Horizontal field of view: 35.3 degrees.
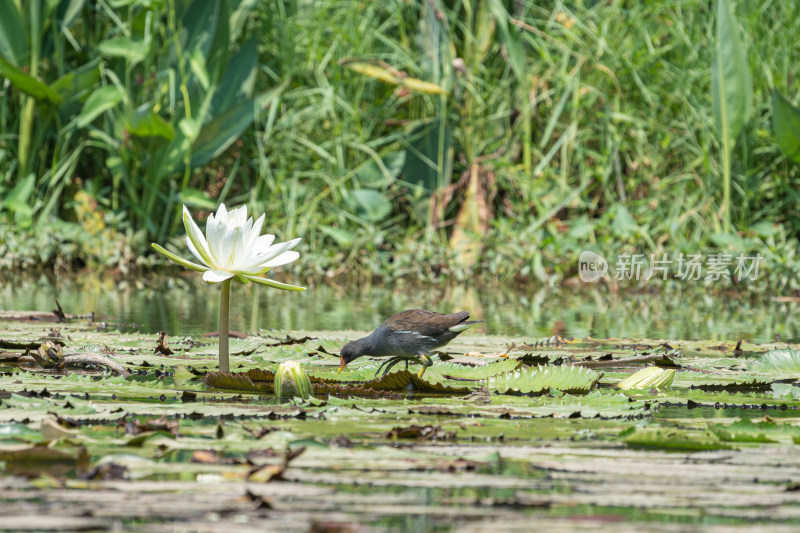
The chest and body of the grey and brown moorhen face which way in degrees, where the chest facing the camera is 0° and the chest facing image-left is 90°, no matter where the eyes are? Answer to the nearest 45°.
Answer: approximately 90°
